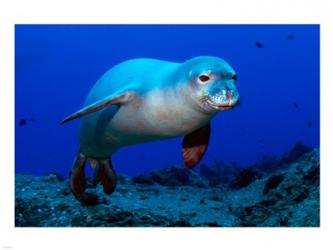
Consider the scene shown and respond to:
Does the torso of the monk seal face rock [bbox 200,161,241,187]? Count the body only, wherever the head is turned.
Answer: no

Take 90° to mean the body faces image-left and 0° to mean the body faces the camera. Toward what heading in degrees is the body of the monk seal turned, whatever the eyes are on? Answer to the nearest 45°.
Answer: approximately 315°

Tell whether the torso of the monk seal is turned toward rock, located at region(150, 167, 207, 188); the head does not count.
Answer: no

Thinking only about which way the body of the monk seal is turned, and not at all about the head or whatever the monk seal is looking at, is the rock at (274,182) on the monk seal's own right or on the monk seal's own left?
on the monk seal's own left

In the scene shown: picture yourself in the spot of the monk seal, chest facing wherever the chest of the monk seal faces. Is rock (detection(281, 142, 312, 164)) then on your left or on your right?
on your left
